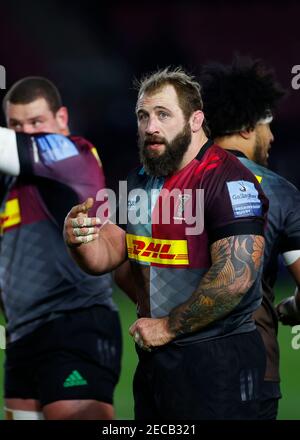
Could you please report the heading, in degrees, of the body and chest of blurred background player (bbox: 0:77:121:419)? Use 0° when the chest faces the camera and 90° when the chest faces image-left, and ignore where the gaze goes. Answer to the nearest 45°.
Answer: approximately 45°

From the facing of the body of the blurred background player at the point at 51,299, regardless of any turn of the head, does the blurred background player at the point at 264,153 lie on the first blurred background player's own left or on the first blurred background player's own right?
on the first blurred background player's own left
